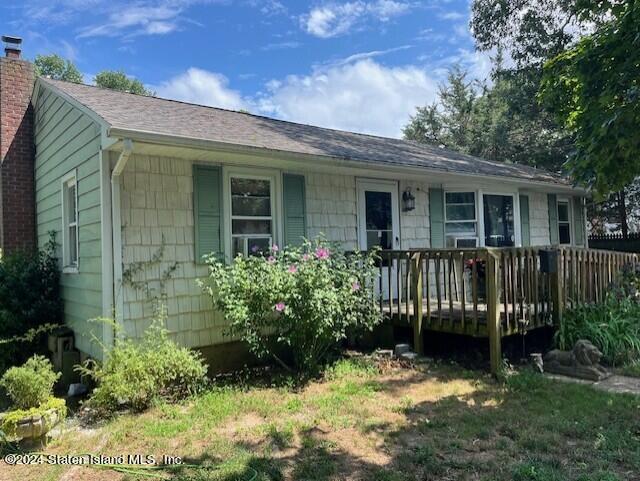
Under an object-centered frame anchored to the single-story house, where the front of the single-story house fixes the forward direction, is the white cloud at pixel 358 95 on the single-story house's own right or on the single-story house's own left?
on the single-story house's own left

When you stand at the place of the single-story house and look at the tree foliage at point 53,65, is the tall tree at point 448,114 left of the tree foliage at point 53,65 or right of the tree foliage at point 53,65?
right

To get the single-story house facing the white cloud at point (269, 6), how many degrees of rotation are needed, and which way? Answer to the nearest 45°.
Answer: approximately 135° to its left

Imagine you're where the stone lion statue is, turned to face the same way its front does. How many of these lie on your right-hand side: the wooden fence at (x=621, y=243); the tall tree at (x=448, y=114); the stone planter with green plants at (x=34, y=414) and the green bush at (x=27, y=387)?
2

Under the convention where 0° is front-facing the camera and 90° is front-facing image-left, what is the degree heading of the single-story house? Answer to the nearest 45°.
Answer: approximately 315°

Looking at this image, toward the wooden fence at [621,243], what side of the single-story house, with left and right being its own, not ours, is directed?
left
